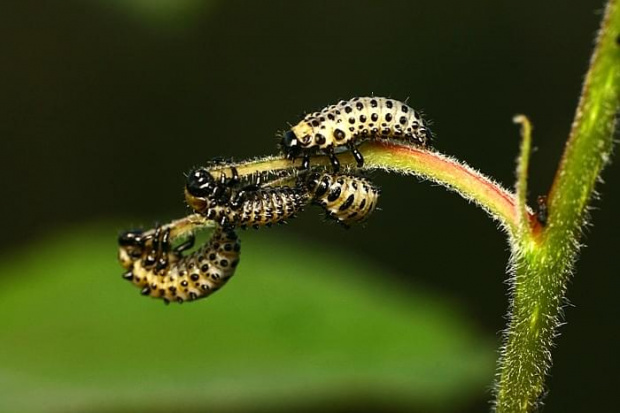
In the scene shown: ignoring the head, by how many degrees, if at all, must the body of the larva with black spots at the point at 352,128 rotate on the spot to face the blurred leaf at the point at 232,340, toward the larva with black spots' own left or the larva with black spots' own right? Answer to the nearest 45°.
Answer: approximately 90° to the larva with black spots' own right

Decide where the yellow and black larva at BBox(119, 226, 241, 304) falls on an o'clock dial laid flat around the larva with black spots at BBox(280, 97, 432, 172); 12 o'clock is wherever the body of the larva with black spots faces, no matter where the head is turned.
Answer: The yellow and black larva is roughly at 1 o'clock from the larva with black spots.

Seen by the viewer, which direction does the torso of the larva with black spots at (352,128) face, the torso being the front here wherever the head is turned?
to the viewer's left
